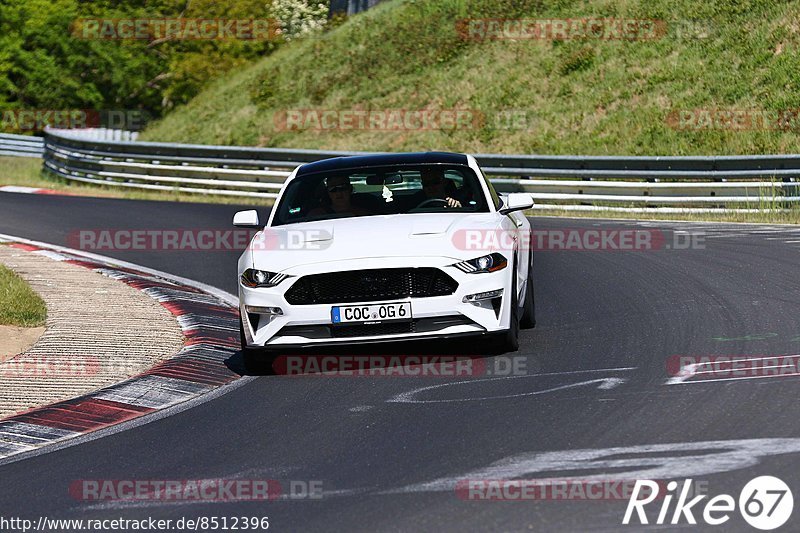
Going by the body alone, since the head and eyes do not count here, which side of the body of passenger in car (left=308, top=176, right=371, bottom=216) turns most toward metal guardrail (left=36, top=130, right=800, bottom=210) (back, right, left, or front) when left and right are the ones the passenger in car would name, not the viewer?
back

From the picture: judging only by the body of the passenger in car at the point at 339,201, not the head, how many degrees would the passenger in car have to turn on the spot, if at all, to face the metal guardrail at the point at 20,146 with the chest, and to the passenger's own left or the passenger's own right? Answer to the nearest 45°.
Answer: approximately 180°

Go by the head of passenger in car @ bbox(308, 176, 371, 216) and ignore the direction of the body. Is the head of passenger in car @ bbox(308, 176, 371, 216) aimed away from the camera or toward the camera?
toward the camera

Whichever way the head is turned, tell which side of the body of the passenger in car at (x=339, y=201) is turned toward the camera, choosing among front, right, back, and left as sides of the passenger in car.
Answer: front

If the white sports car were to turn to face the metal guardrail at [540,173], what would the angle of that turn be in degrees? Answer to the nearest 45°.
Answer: approximately 180°

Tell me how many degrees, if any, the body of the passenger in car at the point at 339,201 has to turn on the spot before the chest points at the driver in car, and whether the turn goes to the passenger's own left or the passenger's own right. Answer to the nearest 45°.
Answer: approximately 90° to the passenger's own left

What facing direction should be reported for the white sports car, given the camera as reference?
facing the viewer

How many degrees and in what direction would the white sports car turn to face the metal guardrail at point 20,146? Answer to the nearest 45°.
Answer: approximately 180°
